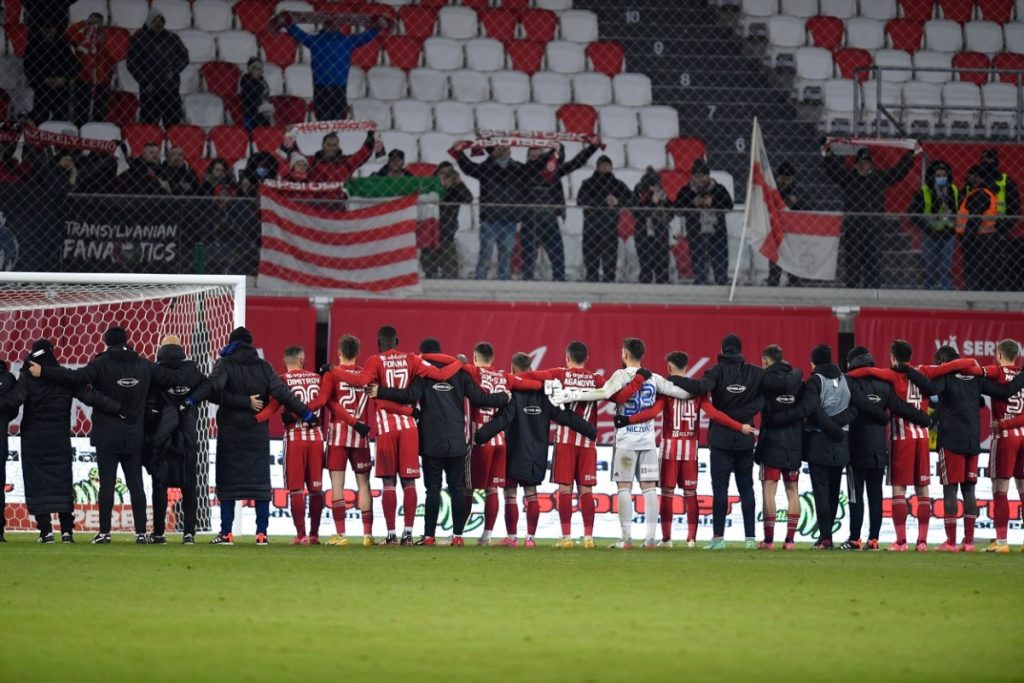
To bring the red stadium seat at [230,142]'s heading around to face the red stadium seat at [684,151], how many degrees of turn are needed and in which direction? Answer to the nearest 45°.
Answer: approximately 90° to its left

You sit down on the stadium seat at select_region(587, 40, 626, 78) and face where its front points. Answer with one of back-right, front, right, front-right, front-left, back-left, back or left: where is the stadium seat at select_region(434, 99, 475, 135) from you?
front-right

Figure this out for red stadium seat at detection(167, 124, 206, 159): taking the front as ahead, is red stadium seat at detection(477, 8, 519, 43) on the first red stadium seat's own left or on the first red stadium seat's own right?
on the first red stadium seat's own left

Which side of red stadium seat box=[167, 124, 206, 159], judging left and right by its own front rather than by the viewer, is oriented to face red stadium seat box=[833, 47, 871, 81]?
left

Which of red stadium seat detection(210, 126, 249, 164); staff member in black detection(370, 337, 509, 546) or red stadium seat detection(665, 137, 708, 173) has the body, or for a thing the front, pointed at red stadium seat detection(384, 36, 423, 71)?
the staff member in black

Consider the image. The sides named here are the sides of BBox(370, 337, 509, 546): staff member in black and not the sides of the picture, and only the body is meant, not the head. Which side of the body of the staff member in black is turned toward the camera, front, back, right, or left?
back

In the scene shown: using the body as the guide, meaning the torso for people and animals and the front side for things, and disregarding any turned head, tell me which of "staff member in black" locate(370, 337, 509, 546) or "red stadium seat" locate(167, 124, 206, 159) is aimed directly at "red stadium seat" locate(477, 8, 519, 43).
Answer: the staff member in black

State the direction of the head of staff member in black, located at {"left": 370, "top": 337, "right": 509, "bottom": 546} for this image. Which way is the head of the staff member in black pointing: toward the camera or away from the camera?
away from the camera

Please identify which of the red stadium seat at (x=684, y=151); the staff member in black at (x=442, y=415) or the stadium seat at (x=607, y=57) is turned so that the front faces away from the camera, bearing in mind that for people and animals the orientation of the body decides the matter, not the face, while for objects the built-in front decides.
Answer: the staff member in black

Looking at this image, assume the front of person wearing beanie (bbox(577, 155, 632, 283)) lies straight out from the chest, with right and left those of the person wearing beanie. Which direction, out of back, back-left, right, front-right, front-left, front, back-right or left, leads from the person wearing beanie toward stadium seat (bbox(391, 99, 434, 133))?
back-right

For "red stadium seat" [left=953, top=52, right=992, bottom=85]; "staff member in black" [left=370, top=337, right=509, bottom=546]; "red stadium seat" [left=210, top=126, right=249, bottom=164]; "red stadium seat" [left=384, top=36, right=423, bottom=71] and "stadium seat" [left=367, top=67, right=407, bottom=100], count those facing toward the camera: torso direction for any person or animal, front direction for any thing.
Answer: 4
